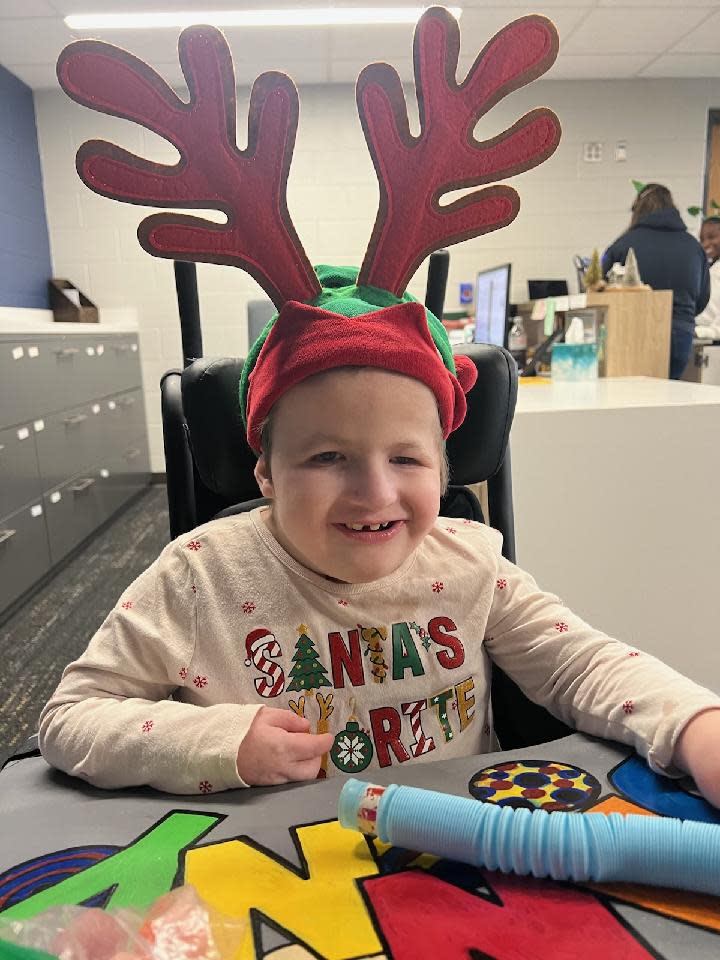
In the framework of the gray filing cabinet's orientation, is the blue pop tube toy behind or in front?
in front

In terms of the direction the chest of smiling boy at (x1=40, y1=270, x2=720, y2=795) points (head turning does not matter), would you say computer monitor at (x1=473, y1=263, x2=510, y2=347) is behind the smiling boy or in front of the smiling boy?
behind

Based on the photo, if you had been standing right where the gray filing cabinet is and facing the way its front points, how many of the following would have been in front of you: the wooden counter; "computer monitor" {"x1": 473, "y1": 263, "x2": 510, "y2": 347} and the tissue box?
3

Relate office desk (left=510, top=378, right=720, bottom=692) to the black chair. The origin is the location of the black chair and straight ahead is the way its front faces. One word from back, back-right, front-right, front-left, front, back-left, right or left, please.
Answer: back-left

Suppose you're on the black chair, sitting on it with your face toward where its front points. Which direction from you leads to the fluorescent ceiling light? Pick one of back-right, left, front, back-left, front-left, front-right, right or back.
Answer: back

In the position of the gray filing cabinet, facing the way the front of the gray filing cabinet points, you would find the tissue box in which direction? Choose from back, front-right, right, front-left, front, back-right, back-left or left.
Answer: front

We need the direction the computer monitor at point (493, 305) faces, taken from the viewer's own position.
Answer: facing the viewer and to the left of the viewer

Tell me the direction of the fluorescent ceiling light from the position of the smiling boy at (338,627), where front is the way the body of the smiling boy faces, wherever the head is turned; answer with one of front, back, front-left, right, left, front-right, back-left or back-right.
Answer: back

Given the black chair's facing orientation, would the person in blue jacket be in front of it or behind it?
behind

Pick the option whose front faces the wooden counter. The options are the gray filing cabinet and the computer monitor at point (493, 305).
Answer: the gray filing cabinet

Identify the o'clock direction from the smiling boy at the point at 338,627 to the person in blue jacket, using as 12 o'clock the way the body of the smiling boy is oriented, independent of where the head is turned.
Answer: The person in blue jacket is roughly at 7 o'clock from the smiling boy.

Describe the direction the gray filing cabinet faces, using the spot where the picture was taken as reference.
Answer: facing the viewer and to the right of the viewer

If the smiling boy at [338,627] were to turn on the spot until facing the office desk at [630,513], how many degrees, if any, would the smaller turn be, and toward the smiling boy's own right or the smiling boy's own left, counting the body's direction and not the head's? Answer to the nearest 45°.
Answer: approximately 135° to the smiling boy's own left

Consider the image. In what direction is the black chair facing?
toward the camera

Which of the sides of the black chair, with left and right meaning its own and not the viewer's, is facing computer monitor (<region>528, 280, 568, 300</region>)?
back

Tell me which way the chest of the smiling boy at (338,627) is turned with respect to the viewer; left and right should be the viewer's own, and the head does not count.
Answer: facing the viewer

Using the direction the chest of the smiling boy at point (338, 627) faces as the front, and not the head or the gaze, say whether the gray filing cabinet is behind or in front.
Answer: behind

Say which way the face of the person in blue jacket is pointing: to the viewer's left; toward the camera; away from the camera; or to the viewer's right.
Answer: away from the camera

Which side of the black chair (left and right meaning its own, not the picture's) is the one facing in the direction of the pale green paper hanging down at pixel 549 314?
back

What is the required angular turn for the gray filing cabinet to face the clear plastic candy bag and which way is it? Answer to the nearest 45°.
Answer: approximately 45° to its right
